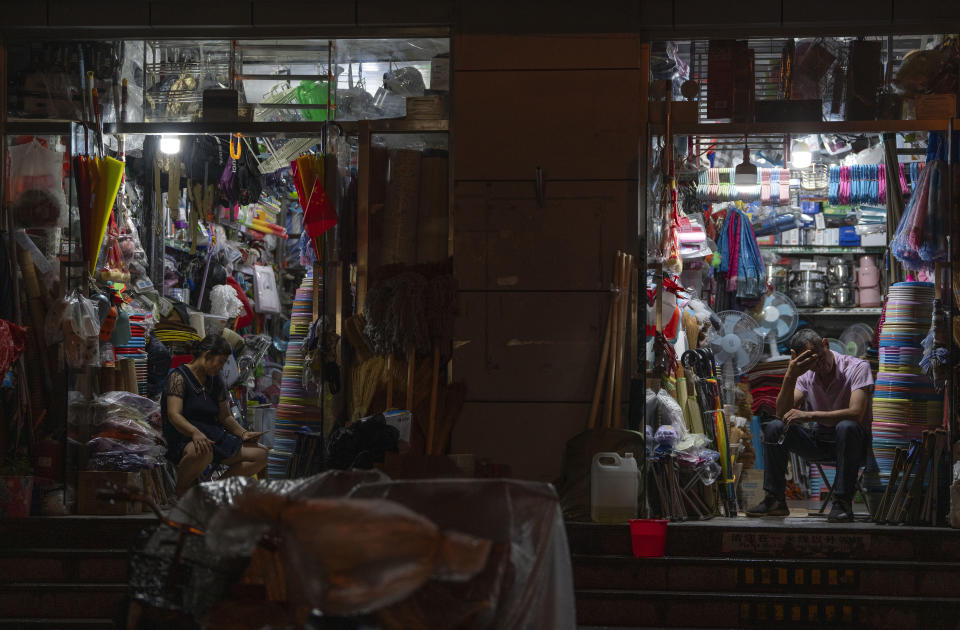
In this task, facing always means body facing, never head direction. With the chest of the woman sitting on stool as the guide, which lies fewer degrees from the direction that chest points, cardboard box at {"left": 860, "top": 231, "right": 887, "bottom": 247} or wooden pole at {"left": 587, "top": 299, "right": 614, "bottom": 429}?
the wooden pole

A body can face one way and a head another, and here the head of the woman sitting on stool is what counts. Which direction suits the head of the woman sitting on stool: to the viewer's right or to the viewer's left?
to the viewer's right

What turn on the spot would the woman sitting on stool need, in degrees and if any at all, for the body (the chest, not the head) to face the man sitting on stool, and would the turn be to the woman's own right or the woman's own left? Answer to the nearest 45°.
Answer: approximately 45° to the woman's own left

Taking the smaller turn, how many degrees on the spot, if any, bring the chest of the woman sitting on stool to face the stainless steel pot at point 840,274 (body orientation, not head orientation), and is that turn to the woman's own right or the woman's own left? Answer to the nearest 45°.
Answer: approximately 45° to the woman's own left

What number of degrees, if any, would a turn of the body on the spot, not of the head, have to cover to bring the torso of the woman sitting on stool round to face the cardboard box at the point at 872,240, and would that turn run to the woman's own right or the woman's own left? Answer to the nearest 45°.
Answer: approximately 45° to the woman's own left

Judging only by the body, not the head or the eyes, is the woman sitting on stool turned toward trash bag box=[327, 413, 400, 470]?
yes

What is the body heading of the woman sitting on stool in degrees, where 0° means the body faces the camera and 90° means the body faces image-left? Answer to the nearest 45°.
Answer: approximately 315°
